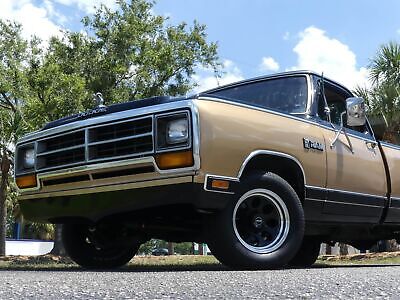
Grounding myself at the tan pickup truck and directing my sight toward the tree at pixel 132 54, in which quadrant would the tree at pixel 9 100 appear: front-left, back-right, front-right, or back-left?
front-left

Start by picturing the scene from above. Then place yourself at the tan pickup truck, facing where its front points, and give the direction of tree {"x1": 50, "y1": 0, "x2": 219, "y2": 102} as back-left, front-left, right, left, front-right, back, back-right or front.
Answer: back-right

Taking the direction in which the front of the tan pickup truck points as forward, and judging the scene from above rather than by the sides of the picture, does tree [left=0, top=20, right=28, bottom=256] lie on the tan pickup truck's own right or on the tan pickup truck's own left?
on the tan pickup truck's own right

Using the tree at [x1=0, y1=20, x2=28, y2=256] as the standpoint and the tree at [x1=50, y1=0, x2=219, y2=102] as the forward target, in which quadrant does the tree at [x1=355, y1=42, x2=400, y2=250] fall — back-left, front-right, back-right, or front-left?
front-right

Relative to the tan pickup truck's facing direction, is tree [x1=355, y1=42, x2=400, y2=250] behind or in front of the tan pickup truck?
behind

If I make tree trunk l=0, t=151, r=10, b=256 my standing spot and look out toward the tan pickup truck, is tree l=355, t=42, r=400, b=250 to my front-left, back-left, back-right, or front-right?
front-left

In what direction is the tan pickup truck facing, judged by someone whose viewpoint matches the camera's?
facing the viewer and to the left of the viewer

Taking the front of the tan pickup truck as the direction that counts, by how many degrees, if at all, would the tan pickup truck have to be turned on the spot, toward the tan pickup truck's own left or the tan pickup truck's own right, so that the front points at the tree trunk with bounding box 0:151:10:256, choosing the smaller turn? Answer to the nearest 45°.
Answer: approximately 90° to the tan pickup truck's own right
